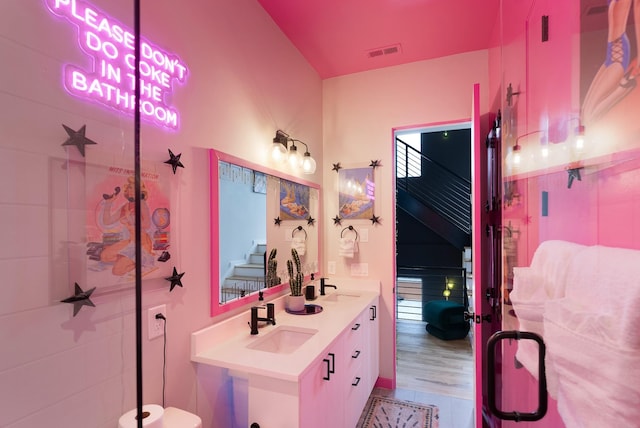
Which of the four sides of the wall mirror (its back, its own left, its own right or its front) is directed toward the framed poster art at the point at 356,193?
left

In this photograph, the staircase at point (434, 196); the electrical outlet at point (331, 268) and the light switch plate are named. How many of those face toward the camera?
2

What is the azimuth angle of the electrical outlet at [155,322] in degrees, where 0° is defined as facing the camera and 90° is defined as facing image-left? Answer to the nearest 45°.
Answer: approximately 315°

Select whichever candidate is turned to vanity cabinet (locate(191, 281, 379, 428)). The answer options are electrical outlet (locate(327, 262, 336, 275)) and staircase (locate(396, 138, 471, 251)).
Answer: the electrical outlet

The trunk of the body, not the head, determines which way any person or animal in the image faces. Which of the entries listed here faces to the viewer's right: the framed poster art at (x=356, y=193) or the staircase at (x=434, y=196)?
the staircase

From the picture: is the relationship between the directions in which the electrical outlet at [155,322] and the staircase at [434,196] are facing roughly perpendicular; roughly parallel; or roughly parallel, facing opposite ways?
roughly parallel

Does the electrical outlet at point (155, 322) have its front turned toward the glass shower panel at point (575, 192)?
yes

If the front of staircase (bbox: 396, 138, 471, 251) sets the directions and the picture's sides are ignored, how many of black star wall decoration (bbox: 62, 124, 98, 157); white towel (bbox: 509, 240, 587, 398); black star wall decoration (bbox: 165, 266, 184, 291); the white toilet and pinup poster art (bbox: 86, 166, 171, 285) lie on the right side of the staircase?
5

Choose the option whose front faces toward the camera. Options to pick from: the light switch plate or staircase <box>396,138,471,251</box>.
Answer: the light switch plate

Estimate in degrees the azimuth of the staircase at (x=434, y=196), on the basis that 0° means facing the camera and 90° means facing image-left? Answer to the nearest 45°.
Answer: approximately 270°

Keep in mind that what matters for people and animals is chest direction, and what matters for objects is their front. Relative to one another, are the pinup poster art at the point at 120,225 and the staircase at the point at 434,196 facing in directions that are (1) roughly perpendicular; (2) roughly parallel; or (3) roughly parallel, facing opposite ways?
roughly parallel

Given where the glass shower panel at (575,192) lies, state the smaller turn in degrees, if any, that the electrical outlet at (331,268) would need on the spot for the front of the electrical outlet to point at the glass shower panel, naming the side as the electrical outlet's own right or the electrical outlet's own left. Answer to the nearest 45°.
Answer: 0° — it already faces it

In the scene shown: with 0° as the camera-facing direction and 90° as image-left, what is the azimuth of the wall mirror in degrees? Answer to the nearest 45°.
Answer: approximately 315°

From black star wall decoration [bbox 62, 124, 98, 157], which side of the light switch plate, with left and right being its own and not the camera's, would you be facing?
front

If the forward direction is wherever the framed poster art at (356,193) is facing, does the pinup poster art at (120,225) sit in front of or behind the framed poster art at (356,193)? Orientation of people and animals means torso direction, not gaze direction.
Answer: in front
